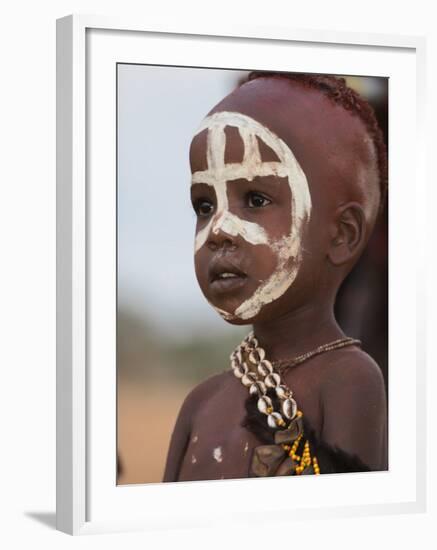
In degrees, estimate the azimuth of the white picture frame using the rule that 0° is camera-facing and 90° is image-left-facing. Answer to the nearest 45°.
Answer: approximately 315°
